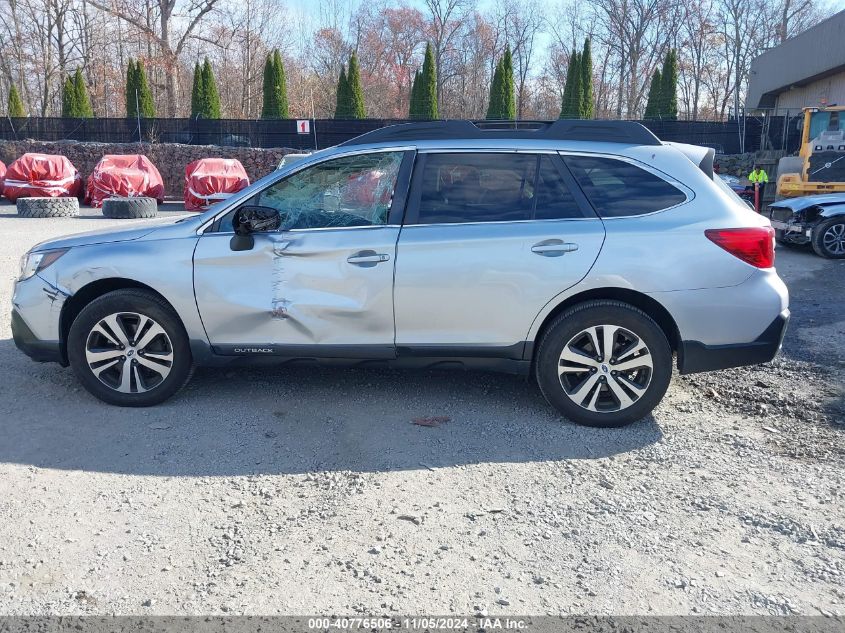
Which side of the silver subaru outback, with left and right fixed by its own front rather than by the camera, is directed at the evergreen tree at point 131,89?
right

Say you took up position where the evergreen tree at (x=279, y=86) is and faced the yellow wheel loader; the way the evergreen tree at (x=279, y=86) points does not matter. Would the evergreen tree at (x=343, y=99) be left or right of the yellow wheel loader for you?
left

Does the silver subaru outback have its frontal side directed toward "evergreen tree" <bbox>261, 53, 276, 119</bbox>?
no

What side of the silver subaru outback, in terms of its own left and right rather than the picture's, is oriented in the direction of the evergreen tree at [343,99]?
right

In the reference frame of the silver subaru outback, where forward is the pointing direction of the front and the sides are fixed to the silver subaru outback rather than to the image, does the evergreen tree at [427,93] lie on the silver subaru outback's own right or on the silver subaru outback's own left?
on the silver subaru outback's own right

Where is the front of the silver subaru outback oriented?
to the viewer's left

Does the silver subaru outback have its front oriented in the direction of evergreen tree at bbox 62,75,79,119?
no

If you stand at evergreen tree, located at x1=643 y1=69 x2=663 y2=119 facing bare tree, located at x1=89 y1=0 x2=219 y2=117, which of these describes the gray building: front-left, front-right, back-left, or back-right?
back-left

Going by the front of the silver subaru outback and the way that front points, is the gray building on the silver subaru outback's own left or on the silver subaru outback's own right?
on the silver subaru outback's own right

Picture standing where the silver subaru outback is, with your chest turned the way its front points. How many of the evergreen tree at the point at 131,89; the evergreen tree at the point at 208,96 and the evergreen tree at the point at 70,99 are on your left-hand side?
0

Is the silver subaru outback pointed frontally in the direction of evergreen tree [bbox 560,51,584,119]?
no
